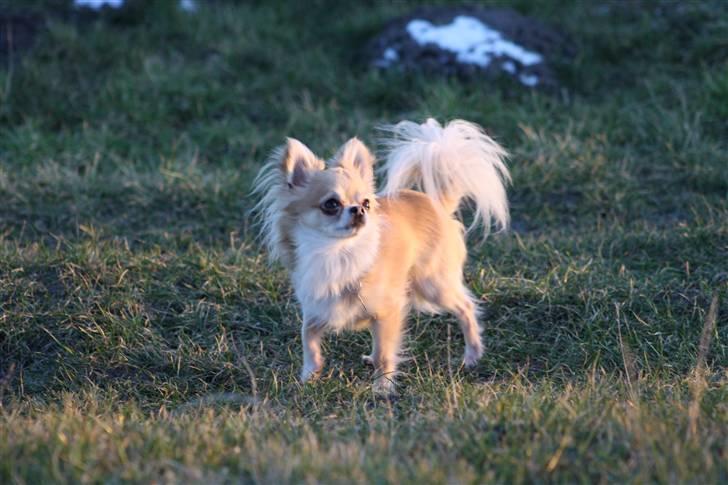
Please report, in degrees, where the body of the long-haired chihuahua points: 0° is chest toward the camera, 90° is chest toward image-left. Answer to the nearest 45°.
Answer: approximately 45°
